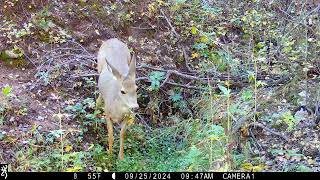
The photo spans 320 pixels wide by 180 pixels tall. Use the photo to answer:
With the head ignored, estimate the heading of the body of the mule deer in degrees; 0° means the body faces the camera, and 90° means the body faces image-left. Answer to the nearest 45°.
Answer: approximately 0°

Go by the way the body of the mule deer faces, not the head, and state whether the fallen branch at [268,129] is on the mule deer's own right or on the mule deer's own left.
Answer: on the mule deer's own left
